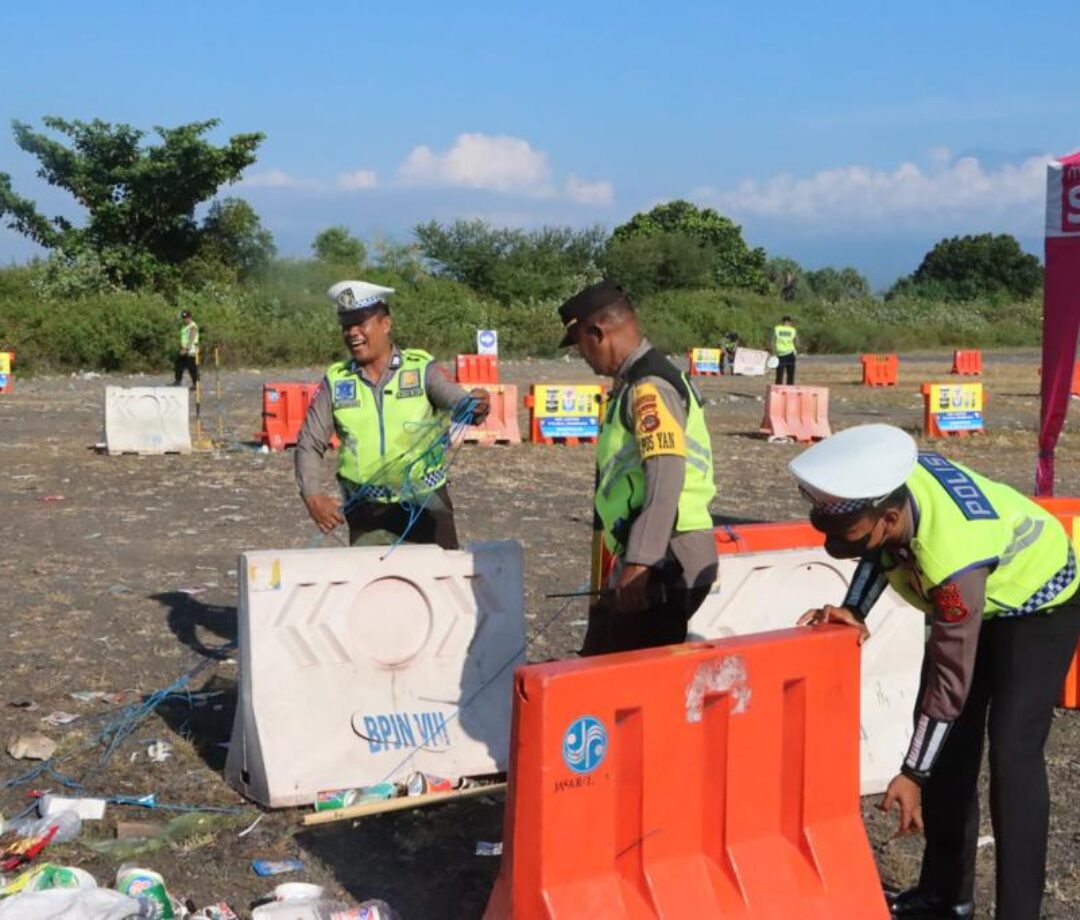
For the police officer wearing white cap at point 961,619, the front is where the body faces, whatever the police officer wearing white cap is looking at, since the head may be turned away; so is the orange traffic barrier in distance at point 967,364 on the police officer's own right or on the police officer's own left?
on the police officer's own right

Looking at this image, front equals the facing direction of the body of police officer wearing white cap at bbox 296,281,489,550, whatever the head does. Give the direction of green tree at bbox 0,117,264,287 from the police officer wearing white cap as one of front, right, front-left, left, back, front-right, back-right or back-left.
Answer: back

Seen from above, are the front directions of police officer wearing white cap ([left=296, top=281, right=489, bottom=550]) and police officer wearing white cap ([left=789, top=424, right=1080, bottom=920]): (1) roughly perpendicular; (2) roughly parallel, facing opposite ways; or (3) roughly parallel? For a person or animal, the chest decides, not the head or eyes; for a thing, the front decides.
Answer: roughly perpendicular

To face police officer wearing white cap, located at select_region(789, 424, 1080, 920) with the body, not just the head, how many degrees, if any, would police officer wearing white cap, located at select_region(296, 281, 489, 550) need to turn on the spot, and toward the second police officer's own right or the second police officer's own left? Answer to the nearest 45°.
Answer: approximately 45° to the second police officer's own left

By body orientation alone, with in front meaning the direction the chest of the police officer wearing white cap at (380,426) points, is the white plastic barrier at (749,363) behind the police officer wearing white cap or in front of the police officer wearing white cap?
behind

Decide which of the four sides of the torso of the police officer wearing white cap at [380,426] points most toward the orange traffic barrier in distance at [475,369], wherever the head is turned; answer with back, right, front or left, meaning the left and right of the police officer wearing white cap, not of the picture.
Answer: back

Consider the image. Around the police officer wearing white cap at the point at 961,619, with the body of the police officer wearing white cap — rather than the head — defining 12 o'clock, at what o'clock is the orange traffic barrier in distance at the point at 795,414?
The orange traffic barrier in distance is roughly at 3 o'clock from the police officer wearing white cap.

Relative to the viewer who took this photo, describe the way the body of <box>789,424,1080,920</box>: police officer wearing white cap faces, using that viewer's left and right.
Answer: facing to the left of the viewer

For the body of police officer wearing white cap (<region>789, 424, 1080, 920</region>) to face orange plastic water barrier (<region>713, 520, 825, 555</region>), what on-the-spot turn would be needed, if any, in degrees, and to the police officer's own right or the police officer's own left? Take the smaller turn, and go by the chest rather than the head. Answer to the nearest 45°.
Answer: approximately 90° to the police officer's own right

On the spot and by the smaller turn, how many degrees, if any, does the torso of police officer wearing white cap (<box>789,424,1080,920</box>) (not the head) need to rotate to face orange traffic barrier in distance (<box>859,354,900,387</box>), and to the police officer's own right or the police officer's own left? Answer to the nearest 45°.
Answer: approximately 90° to the police officer's own right

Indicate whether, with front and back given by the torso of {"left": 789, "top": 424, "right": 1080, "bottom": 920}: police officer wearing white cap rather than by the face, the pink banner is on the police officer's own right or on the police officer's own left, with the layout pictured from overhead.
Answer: on the police officer's own right

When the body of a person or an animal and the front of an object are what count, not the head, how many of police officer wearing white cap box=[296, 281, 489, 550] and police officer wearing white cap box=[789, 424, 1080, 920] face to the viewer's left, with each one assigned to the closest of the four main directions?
1
